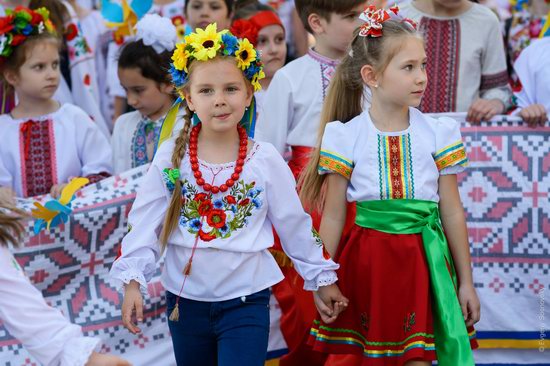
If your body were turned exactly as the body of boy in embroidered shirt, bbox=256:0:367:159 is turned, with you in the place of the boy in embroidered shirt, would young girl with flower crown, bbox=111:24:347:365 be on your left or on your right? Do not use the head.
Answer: on your right

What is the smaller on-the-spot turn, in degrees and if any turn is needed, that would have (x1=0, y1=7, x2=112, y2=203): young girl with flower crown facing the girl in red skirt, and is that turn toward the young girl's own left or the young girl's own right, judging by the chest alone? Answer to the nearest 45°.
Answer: approximately 45° to the young girl's own left

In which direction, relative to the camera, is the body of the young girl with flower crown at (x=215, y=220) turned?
toward the camera

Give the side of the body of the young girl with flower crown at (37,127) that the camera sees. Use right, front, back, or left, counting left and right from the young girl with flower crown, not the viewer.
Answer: front

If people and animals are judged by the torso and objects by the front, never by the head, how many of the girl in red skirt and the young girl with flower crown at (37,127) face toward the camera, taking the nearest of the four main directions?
2

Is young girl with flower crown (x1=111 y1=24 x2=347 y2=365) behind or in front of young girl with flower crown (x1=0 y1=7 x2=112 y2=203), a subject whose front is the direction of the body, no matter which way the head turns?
in front

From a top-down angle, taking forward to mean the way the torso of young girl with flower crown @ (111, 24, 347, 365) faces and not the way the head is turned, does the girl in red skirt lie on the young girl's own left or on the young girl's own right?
on the young girl's own left

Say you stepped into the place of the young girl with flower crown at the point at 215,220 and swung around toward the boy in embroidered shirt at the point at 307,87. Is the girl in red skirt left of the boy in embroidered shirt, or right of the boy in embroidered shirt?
right
